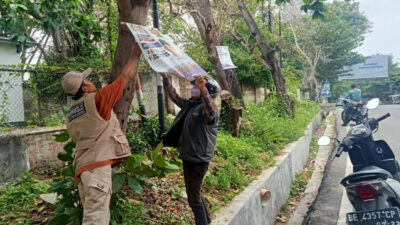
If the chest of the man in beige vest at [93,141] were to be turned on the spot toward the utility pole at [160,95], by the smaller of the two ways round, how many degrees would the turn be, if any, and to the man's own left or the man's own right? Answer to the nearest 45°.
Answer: approximately 45° to the man's own left

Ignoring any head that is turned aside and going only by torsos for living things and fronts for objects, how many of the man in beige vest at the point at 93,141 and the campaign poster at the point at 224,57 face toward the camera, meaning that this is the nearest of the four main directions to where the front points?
1

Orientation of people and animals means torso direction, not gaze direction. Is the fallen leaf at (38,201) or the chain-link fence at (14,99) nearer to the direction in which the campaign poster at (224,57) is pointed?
the fallen leaf

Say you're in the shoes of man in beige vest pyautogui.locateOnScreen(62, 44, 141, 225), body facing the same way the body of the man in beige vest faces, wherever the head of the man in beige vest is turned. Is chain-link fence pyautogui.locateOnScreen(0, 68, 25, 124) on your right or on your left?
on your left

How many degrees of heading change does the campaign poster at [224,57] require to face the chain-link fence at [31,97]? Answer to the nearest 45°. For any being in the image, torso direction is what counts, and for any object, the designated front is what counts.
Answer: approximately 90° to its right

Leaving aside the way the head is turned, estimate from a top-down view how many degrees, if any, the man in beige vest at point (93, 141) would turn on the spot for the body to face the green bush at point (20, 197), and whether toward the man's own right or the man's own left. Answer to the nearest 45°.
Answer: approximately 90° to the man's own left

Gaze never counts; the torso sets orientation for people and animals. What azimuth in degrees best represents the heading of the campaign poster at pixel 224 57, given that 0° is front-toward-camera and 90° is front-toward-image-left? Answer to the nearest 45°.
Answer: approximately 0°

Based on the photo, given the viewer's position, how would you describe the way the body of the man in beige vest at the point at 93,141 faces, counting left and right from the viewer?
facing away from the viewer and to the right of the viewer

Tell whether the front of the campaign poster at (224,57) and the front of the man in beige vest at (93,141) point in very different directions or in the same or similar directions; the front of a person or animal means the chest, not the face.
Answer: very different directions
